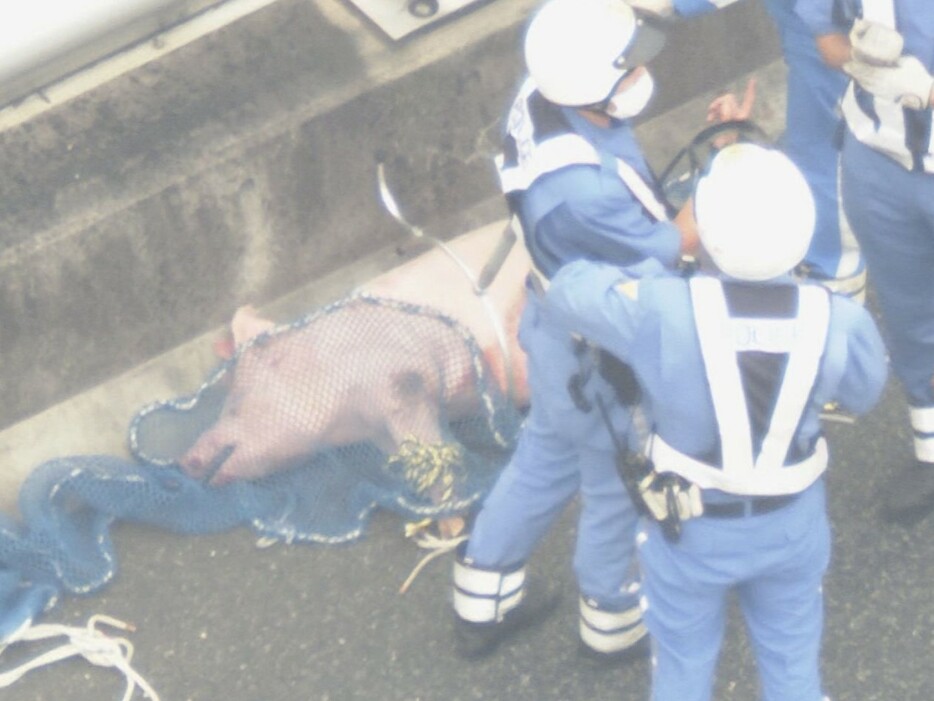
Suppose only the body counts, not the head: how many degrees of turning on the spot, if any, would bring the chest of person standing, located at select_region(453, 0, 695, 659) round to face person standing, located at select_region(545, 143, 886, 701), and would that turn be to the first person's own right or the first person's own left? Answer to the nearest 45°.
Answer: approximately 45° to the first person's own right

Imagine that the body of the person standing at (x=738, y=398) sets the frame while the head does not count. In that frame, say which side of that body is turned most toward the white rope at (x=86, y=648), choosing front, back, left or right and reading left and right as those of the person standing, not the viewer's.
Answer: left

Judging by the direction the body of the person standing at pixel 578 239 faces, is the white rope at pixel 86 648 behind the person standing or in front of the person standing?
behind

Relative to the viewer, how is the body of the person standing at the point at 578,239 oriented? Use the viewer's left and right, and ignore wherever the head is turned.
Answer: facing to the right of the viewer

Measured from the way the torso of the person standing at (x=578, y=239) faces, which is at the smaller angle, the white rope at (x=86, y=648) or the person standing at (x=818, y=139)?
the person standing

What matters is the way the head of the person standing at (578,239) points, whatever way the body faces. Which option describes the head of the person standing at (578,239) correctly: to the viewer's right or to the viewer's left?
to the viewer's right

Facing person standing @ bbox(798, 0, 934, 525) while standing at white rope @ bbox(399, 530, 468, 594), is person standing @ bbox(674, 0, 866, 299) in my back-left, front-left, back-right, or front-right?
front-left

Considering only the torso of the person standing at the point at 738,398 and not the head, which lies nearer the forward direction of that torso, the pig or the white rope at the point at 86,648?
the pig

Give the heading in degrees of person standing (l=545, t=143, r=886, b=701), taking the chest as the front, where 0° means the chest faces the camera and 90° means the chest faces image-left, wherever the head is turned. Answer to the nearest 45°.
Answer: approximately 180°

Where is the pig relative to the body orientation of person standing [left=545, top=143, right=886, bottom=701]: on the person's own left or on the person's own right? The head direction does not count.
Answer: on the person's own left

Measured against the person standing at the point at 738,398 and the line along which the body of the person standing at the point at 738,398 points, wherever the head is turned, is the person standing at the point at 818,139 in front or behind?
in front

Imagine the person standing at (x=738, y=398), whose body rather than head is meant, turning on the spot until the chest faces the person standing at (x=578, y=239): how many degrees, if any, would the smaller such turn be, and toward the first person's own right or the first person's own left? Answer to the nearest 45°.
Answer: approximately 45° to the first person's own left
